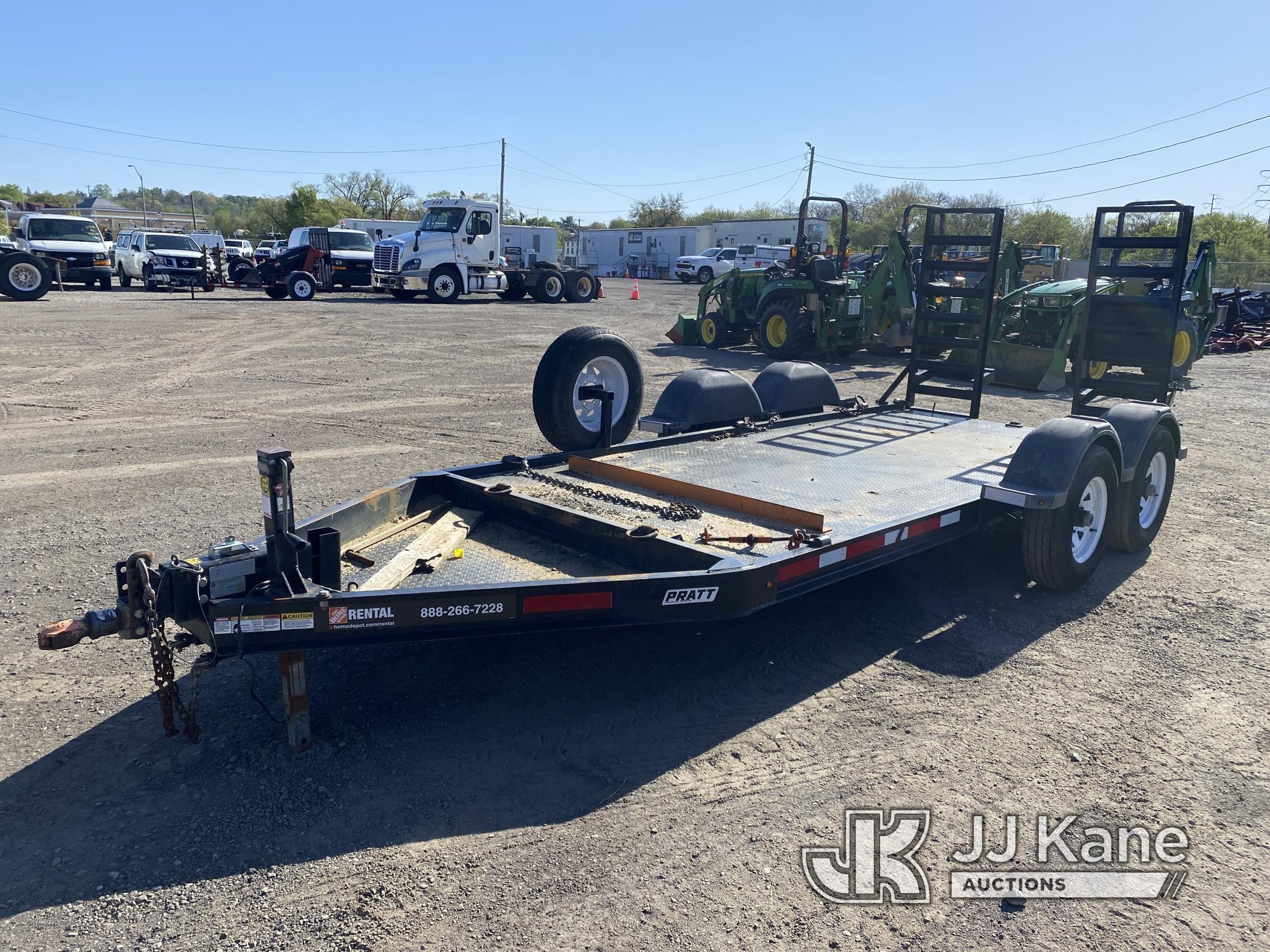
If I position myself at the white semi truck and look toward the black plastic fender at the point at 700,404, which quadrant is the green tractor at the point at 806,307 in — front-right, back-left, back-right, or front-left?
front-left

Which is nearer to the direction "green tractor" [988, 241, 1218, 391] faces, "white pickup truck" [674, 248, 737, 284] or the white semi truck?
the white semi truck

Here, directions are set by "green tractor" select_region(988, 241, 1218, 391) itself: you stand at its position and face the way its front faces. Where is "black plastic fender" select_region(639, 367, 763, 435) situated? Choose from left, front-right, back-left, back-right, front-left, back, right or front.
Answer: front-left

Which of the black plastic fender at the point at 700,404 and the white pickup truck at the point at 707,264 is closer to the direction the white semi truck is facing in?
the black plastic fender

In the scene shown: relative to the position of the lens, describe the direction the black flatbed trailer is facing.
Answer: facing the viewer and to the left of the viewer

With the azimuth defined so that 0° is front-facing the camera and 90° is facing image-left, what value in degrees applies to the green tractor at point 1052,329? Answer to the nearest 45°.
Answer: approximately 45°

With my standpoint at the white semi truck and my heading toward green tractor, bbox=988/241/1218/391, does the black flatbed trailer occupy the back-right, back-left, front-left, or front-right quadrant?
front-right

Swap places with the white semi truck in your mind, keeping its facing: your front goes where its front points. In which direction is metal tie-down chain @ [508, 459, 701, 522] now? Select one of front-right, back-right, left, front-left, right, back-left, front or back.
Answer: front-left

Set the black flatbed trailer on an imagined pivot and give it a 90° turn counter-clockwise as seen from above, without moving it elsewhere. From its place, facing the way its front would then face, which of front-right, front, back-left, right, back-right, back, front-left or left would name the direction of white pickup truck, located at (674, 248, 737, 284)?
back-left

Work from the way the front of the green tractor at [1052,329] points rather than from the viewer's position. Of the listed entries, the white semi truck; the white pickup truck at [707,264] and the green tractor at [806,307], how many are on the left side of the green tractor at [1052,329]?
0

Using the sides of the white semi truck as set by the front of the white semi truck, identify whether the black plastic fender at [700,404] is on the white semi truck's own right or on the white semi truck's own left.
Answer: on the white semi truck's own left

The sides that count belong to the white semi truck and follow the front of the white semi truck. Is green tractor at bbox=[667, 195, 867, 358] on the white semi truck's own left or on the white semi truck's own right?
on the white semi truck's own left

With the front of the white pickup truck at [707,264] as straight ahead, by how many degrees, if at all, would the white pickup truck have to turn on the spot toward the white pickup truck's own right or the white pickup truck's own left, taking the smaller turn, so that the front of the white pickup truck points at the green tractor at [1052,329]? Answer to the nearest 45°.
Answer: approximately 45° to the white pickup truck's own left

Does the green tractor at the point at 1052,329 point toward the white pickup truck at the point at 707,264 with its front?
no

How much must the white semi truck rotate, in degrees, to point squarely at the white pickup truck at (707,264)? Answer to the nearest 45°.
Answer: approximately 180°
